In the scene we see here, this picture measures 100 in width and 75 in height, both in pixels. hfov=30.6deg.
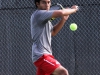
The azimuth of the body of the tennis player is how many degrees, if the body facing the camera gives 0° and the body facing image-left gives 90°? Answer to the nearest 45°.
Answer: approximately 270°
